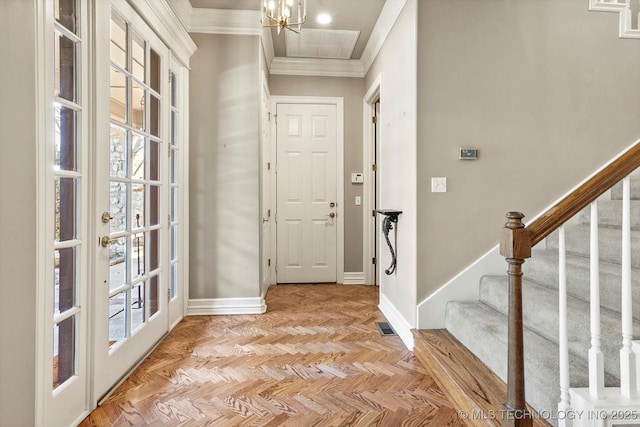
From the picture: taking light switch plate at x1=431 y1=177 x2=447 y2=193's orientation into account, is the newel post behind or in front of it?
in front

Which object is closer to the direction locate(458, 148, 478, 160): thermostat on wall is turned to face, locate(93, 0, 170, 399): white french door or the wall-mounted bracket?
the white french door
